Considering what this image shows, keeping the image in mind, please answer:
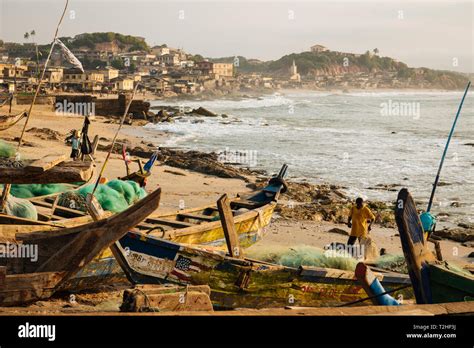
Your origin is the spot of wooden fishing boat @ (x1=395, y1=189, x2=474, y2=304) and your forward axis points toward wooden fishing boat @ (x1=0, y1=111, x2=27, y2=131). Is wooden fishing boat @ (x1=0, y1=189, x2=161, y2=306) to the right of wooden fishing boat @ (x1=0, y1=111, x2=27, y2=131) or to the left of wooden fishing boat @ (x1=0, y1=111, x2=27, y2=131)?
left

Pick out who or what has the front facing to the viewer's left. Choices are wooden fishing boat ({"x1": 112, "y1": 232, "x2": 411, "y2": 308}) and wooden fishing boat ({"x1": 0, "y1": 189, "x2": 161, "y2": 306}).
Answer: wooden fishing boat ({"x1": 112, "y1": 232, "x2": 411, "y2": 308})

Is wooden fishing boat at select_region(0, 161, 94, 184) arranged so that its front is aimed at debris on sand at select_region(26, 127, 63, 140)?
no

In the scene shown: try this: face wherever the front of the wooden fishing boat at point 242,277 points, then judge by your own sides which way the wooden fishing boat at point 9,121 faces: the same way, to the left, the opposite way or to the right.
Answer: the opposite way

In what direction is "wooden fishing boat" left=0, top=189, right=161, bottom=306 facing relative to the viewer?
to the viewer's right

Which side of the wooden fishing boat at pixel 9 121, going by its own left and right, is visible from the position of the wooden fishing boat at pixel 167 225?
right

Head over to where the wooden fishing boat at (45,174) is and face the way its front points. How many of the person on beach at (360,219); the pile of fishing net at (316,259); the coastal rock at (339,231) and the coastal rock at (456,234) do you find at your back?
0

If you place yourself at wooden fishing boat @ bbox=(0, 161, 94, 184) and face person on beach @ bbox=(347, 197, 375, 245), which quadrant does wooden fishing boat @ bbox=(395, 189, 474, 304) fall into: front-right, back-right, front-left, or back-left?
front-right

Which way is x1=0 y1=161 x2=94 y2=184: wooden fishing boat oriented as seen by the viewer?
to the viewer's right

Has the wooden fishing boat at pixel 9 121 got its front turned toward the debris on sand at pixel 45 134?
no

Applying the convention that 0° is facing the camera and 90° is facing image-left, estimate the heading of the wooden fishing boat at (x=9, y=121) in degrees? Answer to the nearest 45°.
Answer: approximately 270°

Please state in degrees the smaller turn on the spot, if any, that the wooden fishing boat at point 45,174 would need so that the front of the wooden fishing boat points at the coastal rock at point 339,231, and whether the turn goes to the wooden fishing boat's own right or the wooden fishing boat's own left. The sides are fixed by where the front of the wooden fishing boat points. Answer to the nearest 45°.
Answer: approximately 45° to the wooden fishing boat's own left

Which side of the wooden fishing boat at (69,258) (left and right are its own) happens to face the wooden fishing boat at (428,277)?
front

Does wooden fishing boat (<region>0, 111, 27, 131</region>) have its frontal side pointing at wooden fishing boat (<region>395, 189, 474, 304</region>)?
no
